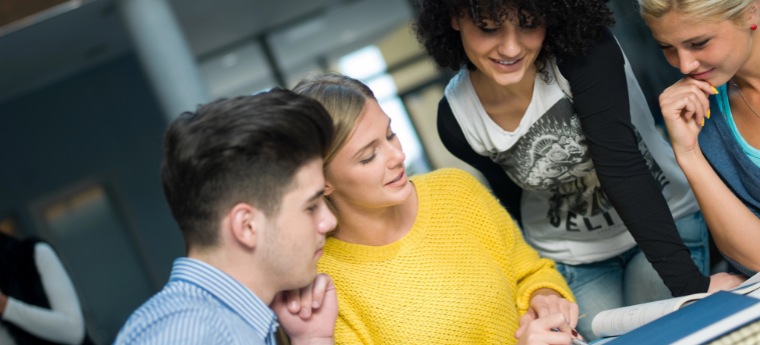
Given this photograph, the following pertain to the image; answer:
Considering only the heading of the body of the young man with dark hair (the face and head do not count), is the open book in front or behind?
in front

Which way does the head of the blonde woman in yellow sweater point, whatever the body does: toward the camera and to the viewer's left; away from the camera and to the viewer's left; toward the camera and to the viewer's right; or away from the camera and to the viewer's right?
toward the camera and to the viewer's right

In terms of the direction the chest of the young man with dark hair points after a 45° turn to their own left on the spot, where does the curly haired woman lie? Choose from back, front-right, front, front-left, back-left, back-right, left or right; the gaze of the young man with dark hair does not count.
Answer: front

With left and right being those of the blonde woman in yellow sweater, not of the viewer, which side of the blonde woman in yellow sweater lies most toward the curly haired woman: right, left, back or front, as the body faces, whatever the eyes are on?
left

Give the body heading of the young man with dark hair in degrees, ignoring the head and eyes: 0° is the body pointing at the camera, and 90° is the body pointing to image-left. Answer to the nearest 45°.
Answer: approximately 270°
